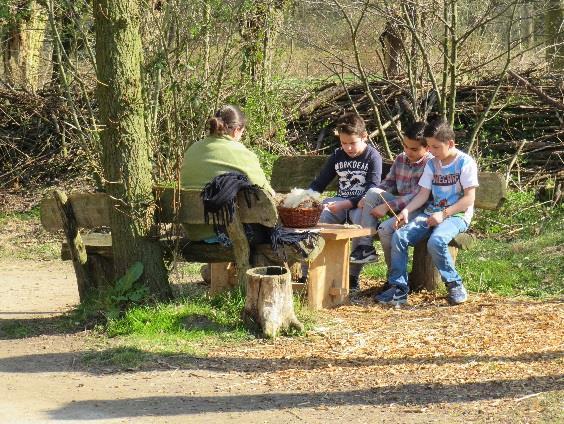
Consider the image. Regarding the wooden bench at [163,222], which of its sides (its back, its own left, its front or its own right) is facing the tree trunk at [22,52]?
front

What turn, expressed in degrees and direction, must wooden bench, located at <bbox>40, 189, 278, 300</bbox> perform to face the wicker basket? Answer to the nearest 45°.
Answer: approximately 90° to its right

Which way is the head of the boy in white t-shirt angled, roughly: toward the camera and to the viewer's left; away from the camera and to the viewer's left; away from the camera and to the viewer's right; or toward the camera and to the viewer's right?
toward the camera and to the viewer's left

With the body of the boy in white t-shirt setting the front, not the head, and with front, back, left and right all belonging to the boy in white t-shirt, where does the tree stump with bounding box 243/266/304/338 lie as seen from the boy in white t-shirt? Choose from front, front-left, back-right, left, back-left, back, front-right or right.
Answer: front

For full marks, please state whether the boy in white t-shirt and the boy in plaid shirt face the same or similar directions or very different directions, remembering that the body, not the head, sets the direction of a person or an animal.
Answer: same or similar directions

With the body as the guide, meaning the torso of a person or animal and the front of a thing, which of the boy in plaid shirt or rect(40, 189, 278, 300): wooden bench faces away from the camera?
the wooden bench

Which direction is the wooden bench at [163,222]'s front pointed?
away from the camera

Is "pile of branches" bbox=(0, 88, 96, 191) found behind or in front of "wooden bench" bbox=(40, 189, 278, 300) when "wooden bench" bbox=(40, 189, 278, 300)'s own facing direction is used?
in front

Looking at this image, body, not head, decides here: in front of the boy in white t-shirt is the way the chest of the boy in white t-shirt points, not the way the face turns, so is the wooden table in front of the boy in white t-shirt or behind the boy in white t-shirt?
in front

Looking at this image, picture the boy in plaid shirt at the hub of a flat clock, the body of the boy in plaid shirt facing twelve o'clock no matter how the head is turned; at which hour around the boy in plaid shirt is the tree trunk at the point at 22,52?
The tree trunk is roughly at 3 o'clock from the boy in plaid shirt.

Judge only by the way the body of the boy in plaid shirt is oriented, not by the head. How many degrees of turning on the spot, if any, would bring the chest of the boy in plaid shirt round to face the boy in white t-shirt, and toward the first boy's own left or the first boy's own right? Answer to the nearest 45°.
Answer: approximately 90° to the first boy's own left

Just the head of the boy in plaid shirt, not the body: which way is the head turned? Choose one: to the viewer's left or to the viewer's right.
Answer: to the viewer's left

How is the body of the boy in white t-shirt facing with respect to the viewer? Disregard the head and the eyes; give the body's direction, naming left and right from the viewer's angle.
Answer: facing the viewer and to the left of the viewer

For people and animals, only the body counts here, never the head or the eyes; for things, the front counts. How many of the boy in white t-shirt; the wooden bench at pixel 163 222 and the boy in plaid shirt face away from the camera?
1
